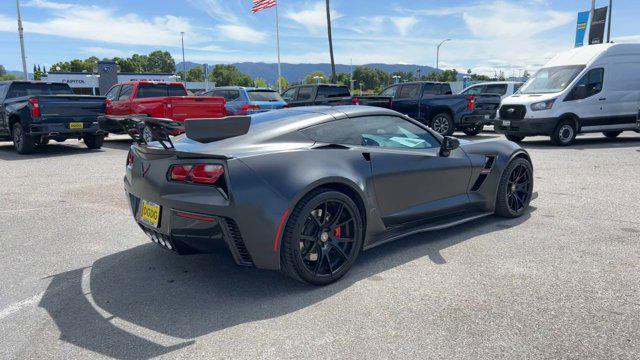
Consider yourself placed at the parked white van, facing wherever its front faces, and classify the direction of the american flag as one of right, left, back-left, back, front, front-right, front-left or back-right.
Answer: right

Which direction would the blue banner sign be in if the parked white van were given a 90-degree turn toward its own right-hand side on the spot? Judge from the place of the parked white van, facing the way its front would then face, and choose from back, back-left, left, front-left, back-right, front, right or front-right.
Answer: front-right

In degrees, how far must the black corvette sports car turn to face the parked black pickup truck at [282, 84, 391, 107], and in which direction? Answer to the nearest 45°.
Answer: approximately 45° to its left

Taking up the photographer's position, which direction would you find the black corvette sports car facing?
facing away from the viewer and to the right of the viewer

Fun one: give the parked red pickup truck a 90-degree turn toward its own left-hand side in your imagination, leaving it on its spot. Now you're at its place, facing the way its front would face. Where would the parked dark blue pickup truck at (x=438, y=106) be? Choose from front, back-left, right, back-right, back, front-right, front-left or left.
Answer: back-left

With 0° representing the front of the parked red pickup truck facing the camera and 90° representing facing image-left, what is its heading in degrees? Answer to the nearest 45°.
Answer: approximately 135°

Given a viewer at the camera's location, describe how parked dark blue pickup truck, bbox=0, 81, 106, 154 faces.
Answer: facing away from the viewer and to the left of the viewer

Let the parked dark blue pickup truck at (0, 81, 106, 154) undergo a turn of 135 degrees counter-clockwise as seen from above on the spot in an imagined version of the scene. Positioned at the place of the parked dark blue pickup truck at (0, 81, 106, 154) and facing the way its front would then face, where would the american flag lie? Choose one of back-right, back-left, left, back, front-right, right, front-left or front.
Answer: back-left

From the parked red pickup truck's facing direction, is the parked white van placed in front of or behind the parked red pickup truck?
behind

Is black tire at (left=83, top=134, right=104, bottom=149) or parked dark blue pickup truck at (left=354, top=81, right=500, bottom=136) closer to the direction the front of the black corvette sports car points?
the parked dark blue pickup truck

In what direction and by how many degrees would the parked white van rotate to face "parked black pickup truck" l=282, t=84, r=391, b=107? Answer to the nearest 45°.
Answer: approximately 45° to its right

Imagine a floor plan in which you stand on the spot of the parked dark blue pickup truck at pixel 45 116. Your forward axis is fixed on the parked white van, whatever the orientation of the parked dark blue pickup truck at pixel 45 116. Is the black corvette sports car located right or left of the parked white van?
right
